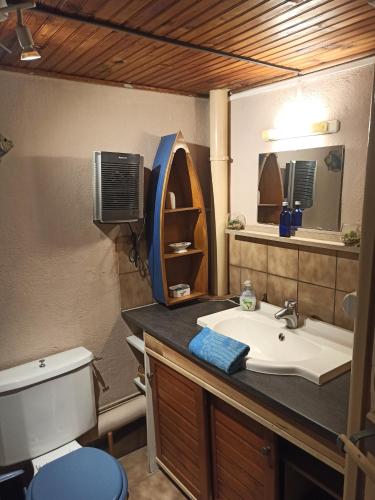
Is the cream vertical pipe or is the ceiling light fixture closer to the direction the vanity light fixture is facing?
the ceiling light fixture

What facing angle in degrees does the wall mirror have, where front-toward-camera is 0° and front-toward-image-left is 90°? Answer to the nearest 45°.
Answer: approximately 45°

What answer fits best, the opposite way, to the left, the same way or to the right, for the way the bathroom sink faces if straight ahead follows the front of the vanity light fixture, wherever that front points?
the same way

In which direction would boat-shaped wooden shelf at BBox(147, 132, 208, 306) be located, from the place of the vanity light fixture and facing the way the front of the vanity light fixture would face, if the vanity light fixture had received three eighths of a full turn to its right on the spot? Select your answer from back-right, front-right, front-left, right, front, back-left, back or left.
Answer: left

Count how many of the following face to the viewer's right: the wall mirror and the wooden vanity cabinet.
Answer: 0

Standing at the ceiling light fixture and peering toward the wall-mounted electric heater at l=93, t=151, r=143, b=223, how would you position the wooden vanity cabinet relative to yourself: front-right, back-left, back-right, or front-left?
front-right

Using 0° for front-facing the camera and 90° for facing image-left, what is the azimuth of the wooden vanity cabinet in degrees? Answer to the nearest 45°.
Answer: approximately 45°

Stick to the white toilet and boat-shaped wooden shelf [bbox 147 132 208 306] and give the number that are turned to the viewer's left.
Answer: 0

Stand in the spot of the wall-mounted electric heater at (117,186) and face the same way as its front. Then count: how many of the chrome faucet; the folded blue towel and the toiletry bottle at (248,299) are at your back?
0

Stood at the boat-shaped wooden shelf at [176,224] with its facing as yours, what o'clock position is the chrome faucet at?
The chrome faucet is roughly at 12 o'clock from the boat-shaped wooden shelf.

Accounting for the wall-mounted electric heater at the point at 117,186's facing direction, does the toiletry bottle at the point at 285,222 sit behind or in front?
in front

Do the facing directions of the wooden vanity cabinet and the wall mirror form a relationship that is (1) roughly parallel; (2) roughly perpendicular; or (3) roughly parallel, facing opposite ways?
roughly parallel

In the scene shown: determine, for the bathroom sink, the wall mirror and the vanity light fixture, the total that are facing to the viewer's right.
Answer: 0
